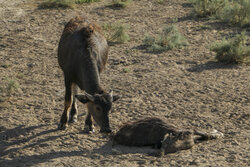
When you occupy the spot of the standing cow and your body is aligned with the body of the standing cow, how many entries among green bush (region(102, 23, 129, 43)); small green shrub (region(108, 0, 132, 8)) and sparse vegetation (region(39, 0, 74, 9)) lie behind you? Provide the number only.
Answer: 3

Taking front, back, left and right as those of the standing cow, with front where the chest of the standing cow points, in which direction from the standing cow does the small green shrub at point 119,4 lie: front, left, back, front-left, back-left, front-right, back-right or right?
back

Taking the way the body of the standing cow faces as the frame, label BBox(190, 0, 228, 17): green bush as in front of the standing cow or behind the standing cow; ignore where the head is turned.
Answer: behind

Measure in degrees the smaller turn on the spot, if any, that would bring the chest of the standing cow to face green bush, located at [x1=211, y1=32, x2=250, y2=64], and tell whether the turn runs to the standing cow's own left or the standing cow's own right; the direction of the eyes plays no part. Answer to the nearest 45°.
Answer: approximately 135° to the standing cow's own left

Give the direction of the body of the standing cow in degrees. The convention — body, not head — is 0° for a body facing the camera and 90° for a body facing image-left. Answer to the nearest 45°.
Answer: approximately 0°

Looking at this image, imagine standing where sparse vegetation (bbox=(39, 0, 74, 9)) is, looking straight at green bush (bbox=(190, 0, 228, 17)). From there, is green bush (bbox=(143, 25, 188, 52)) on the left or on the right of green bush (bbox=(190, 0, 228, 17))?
right

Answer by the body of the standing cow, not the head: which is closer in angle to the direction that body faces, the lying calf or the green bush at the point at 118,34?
the lying calf

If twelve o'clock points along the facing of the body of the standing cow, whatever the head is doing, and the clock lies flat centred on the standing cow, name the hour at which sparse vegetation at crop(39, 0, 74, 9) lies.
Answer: The sparse vegetation is roughly at 6 o'clock from the standing cow.

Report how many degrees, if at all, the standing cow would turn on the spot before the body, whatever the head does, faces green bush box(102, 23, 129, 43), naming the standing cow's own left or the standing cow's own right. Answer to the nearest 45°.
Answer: approximately 180°
